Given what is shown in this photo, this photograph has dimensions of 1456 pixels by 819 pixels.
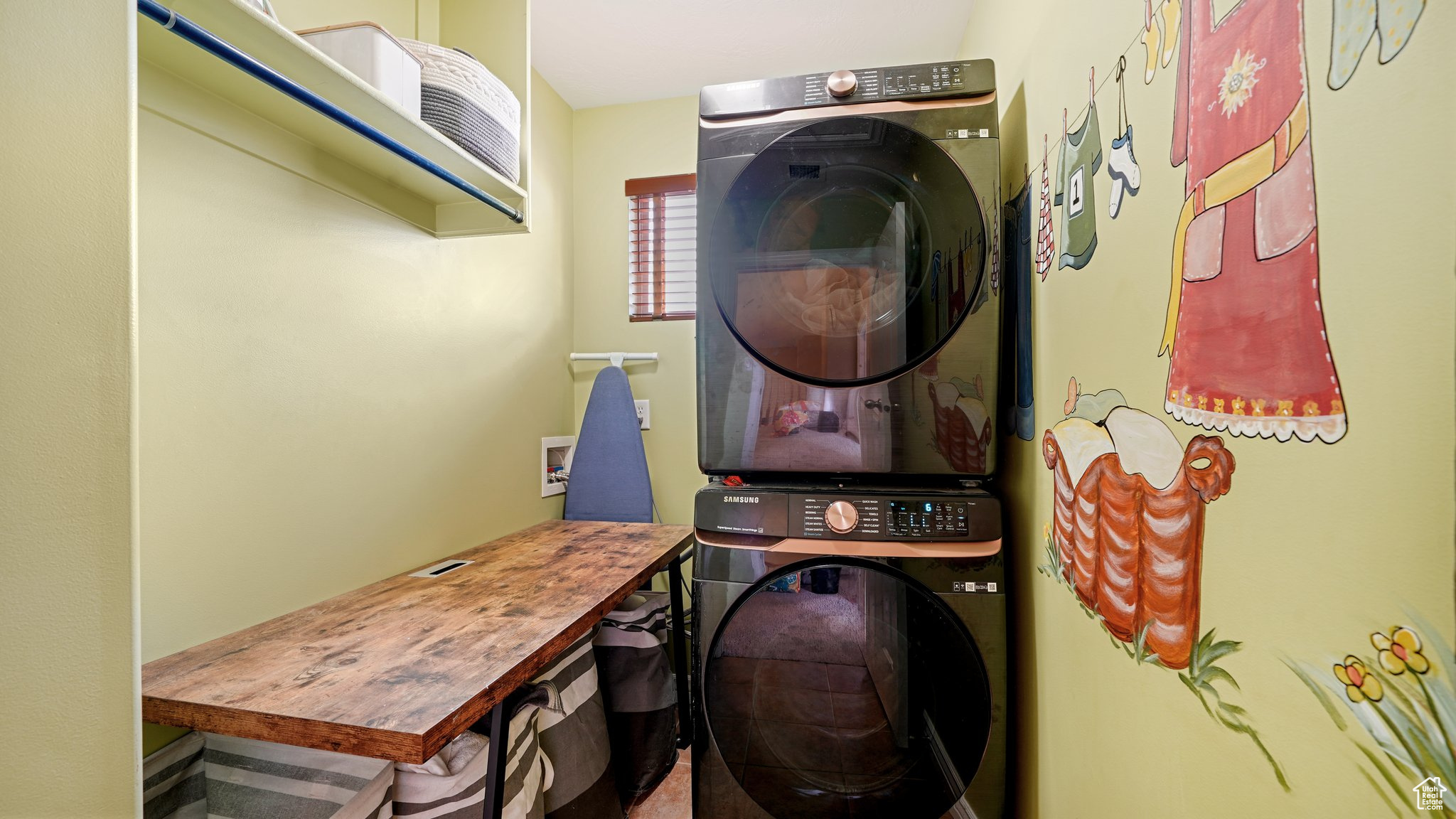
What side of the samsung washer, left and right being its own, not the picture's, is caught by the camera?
front

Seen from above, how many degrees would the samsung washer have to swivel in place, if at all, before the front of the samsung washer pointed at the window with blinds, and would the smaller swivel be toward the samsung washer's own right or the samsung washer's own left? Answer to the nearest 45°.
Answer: approximately 135° to the samsung washer's own right

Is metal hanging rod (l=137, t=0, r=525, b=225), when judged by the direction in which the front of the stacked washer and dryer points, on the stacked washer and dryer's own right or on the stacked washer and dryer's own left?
on the stacked washer and dryer's own right

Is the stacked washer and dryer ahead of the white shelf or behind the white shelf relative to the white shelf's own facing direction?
ahead

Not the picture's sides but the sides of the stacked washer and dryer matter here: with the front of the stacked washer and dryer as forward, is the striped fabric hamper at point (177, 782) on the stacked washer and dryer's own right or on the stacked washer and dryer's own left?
on the stacked washer and dryer's own right

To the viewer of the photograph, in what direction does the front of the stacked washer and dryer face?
facing the viewer

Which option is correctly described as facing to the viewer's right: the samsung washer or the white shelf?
the white shelf

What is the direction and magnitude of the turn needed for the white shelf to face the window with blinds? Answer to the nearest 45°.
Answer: approximately 45° to its left

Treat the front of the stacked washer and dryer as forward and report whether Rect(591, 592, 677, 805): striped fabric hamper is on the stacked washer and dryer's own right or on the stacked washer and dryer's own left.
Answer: on the stacked washer and dryer's own right

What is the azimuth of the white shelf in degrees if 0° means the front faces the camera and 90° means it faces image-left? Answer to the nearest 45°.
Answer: approximately 270°

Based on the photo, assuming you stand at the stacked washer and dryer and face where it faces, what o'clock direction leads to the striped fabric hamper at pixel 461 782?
The striped fabric hamper is roughly at 2 o'clock from the stacked washer and dryer.

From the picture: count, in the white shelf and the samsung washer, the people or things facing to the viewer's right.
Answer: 1
